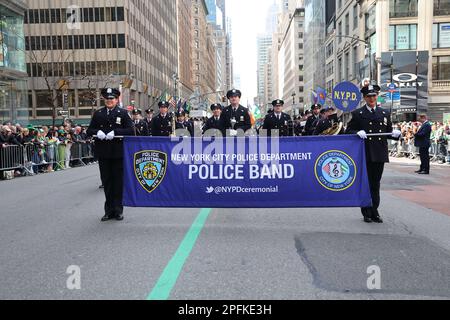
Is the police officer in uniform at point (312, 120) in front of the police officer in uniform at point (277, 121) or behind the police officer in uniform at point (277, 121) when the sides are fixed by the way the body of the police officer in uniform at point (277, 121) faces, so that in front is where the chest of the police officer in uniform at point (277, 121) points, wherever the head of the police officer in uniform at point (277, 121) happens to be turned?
behind

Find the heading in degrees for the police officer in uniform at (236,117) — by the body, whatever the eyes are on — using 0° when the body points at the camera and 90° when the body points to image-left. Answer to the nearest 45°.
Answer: approximately 0°

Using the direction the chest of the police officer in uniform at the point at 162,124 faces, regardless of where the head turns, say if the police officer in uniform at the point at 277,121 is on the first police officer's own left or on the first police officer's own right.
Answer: on the first police officer's own left

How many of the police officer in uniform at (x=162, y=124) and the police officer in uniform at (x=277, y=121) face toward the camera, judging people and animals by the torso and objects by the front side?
2

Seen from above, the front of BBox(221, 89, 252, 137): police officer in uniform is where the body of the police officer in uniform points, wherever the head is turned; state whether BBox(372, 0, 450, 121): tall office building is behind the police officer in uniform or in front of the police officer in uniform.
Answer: behind

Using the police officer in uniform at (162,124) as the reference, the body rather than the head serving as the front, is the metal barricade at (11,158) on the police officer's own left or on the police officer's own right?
on the police officer's own right

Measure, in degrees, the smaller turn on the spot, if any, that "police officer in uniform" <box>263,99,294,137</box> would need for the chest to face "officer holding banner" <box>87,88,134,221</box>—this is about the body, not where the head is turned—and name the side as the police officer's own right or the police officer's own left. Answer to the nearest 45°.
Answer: approximately 45° to the police officer's own right

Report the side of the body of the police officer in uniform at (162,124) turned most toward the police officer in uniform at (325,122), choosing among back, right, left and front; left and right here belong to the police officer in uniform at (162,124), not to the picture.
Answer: left

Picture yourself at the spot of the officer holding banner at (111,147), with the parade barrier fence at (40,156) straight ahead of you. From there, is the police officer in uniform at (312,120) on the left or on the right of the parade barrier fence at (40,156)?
right

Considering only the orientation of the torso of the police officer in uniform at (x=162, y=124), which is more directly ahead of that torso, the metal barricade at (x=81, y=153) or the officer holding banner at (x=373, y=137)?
the officer holding banner

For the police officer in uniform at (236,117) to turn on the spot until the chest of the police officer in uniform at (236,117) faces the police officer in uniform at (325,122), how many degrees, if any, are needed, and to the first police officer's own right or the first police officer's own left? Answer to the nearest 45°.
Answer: approximately 135° to the first police officer's own left

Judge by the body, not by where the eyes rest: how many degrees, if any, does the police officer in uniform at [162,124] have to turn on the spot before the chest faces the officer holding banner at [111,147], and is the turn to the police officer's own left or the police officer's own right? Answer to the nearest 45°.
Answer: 0° — they already face them
